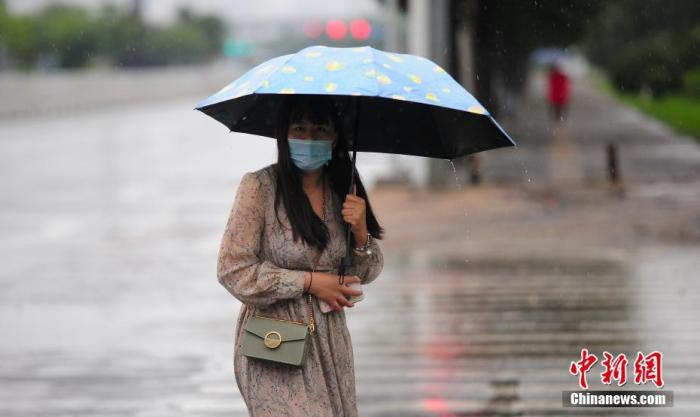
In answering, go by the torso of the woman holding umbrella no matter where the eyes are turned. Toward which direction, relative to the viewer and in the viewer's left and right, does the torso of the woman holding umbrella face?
facing the viewer and to the right of the viewer

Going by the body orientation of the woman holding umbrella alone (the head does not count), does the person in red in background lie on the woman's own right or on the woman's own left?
on the woman's own left

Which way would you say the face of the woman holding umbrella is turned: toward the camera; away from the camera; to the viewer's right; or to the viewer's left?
toward the camera
